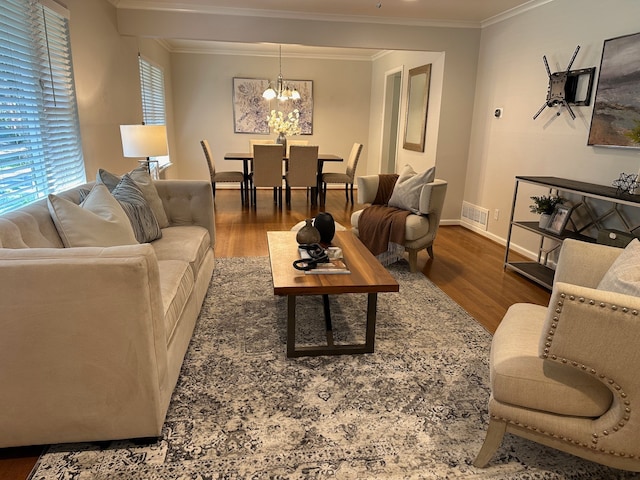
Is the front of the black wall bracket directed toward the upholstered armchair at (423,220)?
yes

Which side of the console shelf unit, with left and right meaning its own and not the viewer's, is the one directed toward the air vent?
right

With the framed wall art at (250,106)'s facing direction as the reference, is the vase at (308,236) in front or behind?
in front

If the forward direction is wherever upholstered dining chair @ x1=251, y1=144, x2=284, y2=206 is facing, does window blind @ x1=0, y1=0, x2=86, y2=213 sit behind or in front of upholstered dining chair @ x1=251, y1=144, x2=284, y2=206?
behind

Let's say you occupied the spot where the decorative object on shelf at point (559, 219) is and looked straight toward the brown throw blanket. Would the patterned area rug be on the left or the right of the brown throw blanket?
left

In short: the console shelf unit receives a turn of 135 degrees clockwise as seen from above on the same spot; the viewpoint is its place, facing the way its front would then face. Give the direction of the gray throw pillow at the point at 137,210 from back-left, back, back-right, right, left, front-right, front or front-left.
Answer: back-left

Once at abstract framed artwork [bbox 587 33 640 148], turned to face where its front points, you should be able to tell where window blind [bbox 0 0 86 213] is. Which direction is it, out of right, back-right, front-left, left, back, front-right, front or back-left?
front

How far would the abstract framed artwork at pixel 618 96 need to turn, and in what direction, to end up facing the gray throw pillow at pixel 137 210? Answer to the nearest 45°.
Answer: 0° — it already faces it

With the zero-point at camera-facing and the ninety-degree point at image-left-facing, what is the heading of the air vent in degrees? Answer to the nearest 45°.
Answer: approximately 45°

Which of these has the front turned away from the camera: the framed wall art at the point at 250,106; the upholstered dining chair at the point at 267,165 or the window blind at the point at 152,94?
the upholstered dining chair

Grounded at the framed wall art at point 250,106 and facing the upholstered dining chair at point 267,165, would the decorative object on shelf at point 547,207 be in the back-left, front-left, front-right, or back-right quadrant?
front-left

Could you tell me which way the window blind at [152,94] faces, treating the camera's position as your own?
facing the viewer and to the right of the viewer

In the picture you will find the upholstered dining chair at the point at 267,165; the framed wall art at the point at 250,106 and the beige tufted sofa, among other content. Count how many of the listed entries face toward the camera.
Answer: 1

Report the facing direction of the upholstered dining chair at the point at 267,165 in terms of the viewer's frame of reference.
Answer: facing away from the viewer

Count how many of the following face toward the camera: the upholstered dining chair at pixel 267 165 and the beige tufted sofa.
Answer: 0

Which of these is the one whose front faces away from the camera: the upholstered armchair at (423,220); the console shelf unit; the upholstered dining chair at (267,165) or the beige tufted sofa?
the upholstered dining chair

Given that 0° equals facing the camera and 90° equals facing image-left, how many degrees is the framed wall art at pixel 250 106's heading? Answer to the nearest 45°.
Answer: approximately 0°

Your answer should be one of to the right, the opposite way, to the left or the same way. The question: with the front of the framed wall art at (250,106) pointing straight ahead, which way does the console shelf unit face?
to the right

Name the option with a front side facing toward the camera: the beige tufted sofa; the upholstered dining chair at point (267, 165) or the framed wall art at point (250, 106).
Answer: the framed wall art

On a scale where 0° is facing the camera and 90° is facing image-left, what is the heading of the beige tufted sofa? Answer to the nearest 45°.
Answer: approximately 270°

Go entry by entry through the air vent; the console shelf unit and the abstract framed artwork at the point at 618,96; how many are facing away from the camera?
0

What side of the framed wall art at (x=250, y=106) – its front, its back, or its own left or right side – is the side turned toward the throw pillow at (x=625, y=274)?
front
